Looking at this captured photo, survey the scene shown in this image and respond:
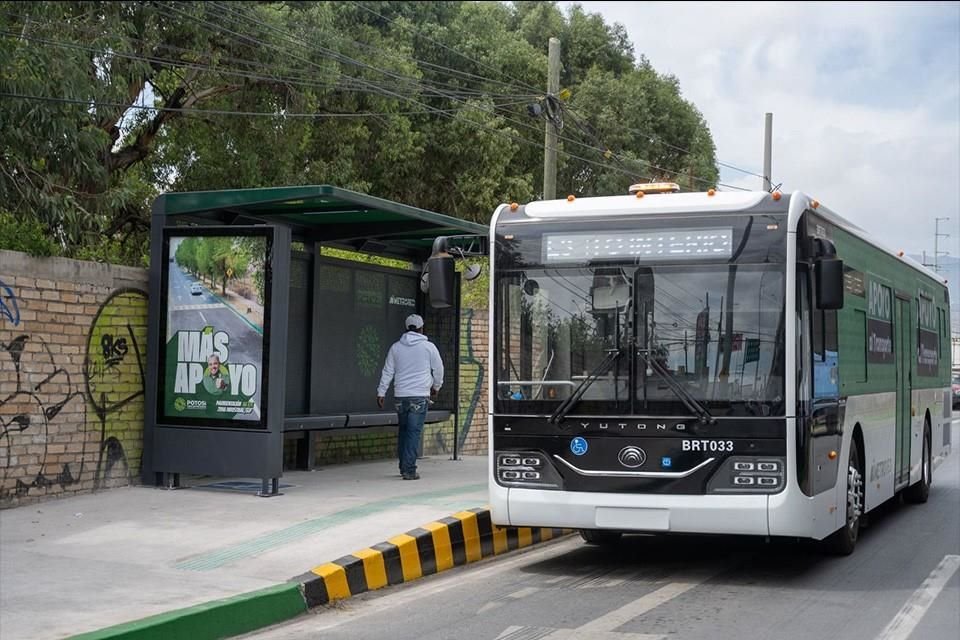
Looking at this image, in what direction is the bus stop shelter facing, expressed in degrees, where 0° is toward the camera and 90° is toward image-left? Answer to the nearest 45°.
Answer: approximately 315°

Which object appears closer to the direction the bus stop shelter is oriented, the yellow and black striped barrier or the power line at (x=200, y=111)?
the yellow and black striped barrier

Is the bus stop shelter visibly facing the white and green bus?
yes

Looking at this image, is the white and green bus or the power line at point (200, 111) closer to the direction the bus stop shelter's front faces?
the white and green bus

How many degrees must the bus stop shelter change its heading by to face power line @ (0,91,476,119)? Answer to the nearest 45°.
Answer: approximately 135° to its left

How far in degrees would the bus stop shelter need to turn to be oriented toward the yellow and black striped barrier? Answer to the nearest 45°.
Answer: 0° — it already faces it

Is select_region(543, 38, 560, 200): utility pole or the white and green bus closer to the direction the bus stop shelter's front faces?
the white and green bus

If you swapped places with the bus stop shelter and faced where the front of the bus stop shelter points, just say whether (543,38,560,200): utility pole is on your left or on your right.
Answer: on your left
